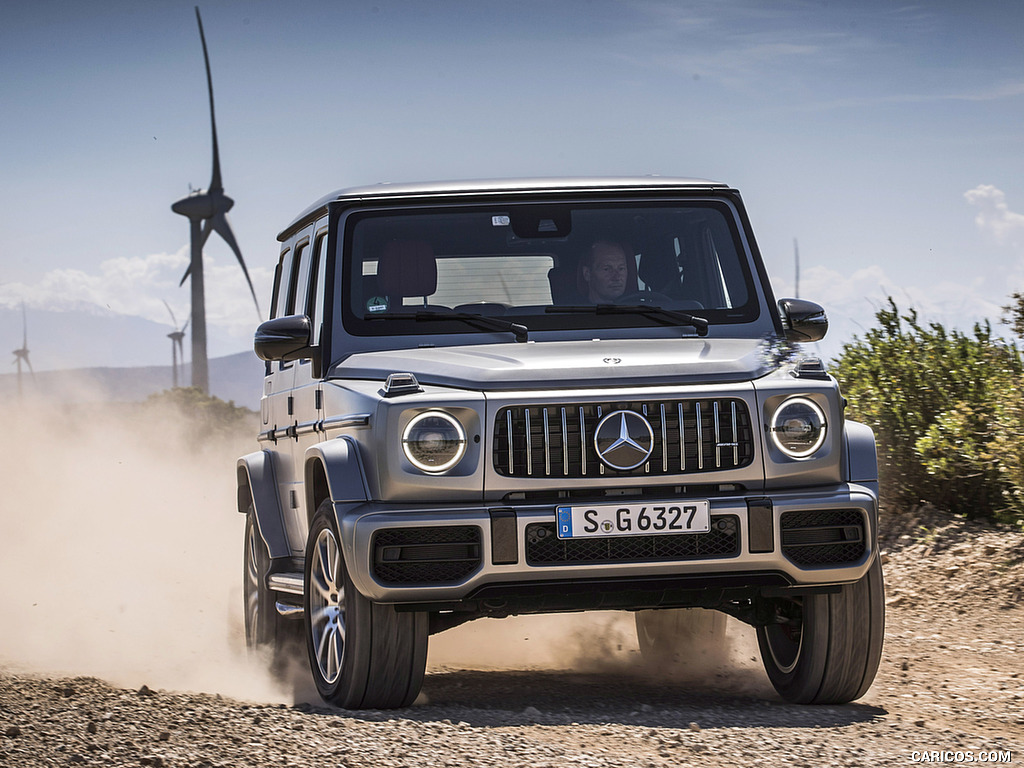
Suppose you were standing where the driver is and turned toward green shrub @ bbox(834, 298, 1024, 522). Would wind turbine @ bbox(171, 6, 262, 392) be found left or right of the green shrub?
left

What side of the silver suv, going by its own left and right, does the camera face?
front

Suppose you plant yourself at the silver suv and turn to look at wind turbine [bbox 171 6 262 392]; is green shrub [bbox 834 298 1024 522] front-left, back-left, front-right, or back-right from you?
front-right

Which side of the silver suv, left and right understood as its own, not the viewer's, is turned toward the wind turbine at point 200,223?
back

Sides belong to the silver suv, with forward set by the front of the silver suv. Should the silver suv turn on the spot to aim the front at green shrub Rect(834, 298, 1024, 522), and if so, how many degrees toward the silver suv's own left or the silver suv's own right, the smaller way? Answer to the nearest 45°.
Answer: approximately 135° to the silver suv's own left
